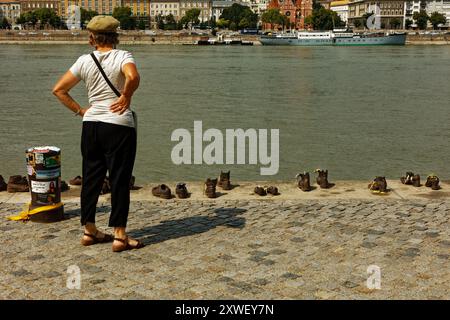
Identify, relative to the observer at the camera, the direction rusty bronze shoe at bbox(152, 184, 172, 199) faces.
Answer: facing to the left of the viewer

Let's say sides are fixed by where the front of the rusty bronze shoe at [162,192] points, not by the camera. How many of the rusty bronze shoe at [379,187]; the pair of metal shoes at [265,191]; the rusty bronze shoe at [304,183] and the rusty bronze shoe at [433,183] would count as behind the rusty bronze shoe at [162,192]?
4

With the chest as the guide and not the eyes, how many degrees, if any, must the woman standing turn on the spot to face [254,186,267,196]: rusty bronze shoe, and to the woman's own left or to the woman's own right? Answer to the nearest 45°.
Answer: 0° — they already face it

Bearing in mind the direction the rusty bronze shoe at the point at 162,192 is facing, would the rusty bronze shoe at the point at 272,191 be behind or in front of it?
behind

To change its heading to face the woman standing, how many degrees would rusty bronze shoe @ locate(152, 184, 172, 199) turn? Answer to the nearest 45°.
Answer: approximately 90° to its left

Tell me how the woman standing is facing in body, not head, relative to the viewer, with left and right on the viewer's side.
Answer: facing away from the viewer and to the right of the viewer
